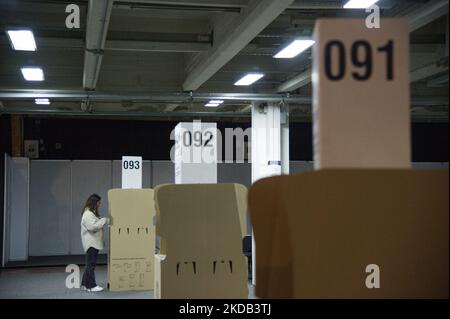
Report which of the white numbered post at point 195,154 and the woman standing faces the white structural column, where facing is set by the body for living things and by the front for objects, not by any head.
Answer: the woman standing

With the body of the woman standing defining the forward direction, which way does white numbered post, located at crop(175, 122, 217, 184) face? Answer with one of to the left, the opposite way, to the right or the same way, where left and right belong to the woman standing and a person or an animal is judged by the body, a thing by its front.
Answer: to the right

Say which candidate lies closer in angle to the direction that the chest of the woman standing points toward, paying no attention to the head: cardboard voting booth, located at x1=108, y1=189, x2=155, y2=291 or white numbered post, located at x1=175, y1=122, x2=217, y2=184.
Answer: the cardboard voting booth

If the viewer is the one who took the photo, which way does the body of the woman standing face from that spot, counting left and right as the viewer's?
facing to the right of the viewer

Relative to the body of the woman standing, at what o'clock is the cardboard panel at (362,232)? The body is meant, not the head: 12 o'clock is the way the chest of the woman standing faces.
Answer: The cardboard panel is roughly at 3 o'clock from the woman standing.

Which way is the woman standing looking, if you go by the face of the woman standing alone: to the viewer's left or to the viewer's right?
to the viewer's right

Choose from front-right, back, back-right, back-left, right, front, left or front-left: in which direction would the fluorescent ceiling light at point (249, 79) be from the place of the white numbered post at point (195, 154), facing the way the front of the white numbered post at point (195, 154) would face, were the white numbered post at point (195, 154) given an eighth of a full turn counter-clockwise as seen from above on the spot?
back-left

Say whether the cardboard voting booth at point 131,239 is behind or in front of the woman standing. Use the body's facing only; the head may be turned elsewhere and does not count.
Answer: in front

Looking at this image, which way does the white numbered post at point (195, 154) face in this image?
toward the camera

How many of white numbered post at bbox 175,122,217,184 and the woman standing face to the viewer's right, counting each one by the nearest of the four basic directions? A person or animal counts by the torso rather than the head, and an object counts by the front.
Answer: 1

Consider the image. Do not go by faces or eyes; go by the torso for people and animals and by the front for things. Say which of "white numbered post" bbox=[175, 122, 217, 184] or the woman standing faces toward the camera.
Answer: the white numbered post

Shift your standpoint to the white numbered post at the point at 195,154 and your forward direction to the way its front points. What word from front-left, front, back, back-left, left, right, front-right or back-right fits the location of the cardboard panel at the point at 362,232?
front

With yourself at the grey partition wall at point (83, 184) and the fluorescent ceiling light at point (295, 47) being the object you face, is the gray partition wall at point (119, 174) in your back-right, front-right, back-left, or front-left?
front-left

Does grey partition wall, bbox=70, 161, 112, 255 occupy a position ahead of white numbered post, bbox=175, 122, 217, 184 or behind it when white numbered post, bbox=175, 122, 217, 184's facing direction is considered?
behind

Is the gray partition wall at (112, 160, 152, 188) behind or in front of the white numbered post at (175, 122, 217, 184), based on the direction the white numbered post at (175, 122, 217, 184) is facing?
behind

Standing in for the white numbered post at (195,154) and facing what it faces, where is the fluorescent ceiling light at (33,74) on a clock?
The fluorescent ceiling light is roughly at 5 o'clock from the white numbered post.
